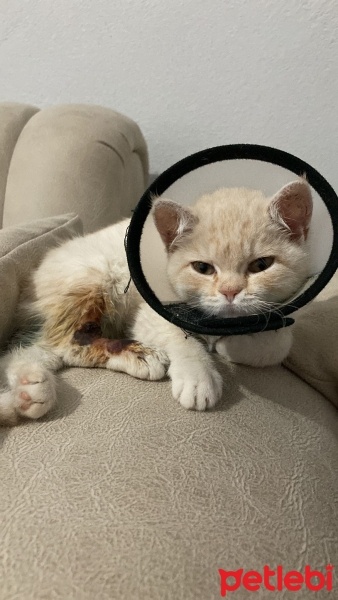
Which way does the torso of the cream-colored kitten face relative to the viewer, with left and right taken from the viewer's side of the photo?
facing the viewer and to the right of the viewer
